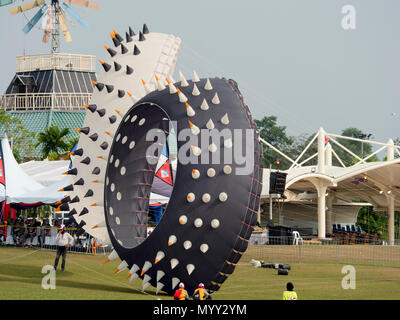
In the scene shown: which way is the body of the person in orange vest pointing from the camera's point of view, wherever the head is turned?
away from the camera

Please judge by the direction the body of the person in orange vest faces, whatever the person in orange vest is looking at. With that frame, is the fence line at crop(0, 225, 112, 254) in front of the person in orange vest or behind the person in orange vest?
in front

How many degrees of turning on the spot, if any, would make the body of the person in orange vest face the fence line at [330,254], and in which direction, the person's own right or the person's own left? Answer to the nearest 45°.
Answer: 0° — they already face it

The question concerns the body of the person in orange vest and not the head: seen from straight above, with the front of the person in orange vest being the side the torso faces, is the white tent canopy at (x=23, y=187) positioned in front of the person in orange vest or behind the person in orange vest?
in front

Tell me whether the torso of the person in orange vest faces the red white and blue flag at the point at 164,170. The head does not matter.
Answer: yes

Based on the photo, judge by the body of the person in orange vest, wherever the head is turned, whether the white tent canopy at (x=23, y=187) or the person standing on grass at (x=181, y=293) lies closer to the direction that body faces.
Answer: the white tent canopy

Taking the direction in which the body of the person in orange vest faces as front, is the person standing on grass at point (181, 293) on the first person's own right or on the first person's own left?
on the first person's own left
